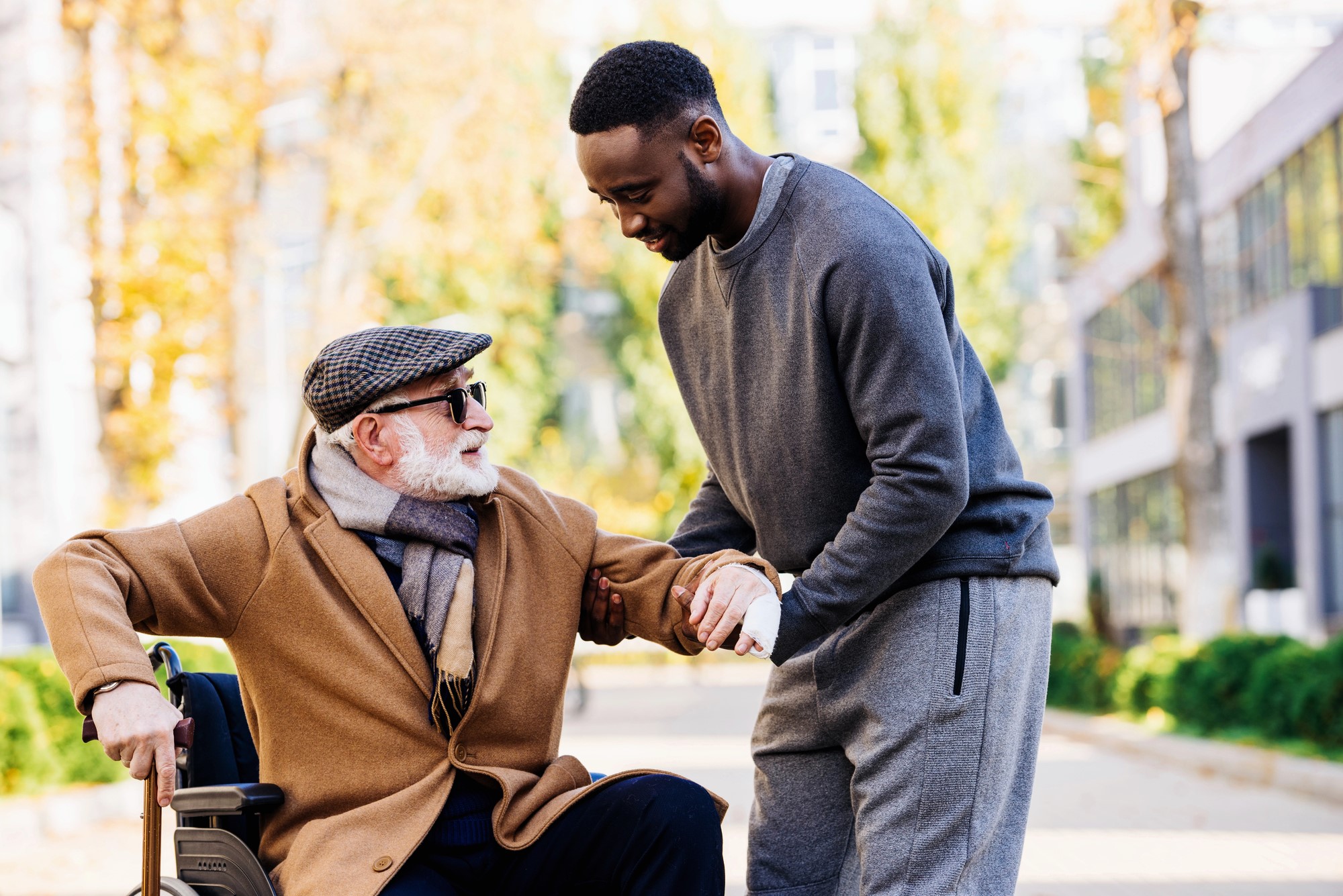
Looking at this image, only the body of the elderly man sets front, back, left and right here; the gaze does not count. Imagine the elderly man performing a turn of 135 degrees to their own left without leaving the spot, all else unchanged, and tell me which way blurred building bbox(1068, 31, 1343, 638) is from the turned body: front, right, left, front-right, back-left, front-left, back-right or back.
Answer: front-right

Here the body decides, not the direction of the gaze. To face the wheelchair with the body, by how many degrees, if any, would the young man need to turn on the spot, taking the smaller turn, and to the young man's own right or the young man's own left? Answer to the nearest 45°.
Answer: approximately 45° to the young man's own right

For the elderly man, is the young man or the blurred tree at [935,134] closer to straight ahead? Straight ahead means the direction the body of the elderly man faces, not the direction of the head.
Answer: the young man

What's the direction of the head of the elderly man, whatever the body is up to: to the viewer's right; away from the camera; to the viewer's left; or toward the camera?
to the viewer's right

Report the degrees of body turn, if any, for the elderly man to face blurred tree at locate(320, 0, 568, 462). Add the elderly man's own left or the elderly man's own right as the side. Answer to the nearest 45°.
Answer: approximately 135° to the elderly man's own left

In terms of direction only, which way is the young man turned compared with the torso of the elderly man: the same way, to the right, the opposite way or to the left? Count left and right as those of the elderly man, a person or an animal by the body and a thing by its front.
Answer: to the right

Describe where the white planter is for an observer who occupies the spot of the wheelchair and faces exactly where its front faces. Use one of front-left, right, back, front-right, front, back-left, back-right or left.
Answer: left

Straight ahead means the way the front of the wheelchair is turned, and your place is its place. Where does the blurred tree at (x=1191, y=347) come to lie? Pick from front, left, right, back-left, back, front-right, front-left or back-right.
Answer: left

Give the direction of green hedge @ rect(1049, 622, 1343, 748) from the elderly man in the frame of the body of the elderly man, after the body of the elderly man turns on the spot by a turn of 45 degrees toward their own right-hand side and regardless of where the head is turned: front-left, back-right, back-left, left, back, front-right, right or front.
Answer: back-left

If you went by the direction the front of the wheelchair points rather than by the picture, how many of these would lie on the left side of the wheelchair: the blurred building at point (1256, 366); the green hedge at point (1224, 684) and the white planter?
3

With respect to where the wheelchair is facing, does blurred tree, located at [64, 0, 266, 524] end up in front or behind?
behind

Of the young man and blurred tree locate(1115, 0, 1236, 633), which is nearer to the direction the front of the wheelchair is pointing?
the young man

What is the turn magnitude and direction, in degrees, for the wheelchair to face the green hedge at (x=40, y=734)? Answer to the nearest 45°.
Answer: approximately 135° to its left
